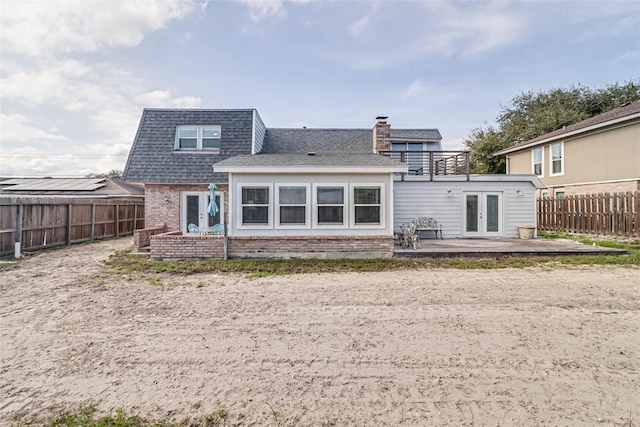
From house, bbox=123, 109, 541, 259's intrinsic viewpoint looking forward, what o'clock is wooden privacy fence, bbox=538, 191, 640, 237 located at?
The wooden privacy fence is roughly at 3 o'clock from the house.

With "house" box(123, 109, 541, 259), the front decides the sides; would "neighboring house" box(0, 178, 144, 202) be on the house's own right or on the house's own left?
on the house's own left

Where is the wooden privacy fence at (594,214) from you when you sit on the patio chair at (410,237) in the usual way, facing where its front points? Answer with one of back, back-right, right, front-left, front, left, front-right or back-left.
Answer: left

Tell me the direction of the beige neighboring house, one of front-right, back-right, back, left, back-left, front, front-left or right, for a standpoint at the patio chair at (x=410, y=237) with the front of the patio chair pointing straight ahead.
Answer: left

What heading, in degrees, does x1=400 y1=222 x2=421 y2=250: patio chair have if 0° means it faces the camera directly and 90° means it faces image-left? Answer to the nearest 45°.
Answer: approximately 315°

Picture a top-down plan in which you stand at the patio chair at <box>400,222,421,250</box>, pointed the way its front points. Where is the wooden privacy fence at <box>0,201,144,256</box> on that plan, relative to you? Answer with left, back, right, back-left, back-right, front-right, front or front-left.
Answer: back-right

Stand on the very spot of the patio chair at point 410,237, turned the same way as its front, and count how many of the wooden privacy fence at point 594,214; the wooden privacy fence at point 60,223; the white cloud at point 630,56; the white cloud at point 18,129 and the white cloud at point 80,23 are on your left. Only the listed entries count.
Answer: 2

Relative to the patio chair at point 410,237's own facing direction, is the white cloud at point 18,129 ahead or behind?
behind

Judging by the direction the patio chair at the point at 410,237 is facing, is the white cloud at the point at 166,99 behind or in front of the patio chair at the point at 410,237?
behind

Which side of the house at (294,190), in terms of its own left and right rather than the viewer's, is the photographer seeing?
back
